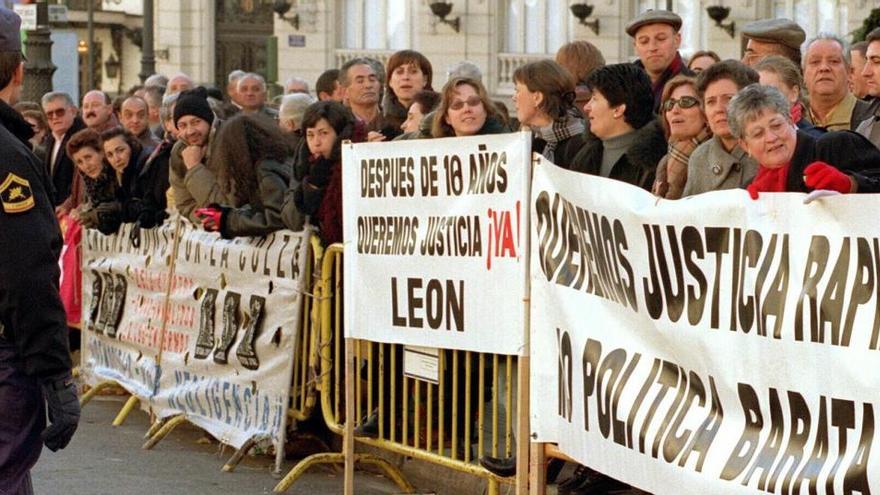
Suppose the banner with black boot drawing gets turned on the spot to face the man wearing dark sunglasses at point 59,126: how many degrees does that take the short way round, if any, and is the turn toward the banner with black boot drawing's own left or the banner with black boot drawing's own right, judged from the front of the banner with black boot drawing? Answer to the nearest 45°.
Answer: approximately 135° to the banner with black boot drawing's own right

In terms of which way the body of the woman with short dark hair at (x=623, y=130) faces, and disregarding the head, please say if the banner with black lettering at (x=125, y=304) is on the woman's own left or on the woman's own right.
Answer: on the woman's own right

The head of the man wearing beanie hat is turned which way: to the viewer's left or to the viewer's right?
to the viewer's left

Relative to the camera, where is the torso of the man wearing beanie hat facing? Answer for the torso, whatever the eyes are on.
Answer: toward the camera

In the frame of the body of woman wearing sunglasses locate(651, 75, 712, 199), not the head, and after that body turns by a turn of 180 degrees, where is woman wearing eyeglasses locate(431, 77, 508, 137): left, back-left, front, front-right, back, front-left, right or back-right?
left

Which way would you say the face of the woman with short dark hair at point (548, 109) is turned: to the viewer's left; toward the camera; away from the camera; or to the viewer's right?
to the viewer's left

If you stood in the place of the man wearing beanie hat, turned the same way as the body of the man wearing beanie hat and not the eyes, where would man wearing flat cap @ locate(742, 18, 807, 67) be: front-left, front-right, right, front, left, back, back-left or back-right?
front-left

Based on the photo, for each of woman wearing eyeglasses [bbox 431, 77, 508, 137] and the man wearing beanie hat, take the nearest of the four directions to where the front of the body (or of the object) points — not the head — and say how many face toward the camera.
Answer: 2

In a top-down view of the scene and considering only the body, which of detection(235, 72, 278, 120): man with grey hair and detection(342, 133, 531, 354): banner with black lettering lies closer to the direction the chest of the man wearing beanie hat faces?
the banner with black lettering

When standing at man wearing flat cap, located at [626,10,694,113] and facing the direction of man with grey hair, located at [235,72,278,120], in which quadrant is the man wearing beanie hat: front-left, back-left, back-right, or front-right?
front-left
